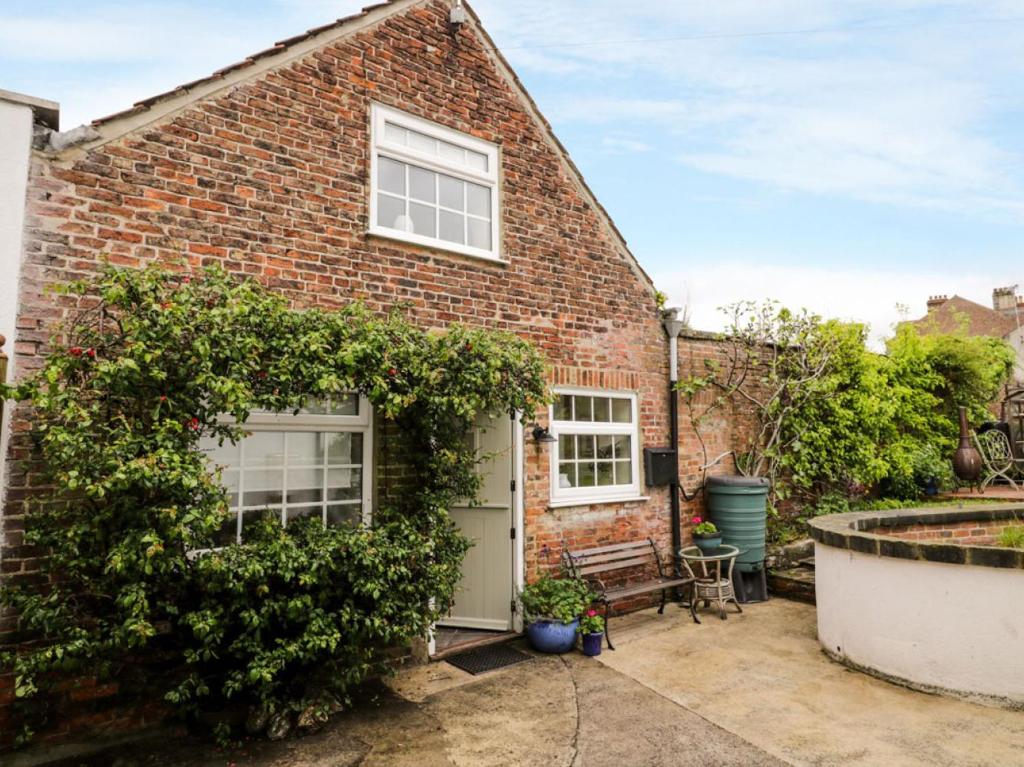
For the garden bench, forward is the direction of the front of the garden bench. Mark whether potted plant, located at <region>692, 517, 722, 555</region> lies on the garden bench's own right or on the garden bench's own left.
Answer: on the garden bench's own left

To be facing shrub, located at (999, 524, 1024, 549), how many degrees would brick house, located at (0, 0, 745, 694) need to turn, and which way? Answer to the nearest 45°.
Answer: approximately 45° to its left

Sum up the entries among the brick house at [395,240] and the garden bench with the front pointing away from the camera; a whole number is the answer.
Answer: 0

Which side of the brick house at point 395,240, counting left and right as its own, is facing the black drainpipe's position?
left

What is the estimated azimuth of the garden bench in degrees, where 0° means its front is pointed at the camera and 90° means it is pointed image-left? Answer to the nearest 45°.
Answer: approximately 315°

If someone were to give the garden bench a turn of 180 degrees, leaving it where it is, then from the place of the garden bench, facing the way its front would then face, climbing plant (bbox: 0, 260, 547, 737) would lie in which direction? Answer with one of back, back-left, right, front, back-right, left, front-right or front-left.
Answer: left

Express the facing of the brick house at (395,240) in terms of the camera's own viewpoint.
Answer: facing the viewer and to the right of the viewer
